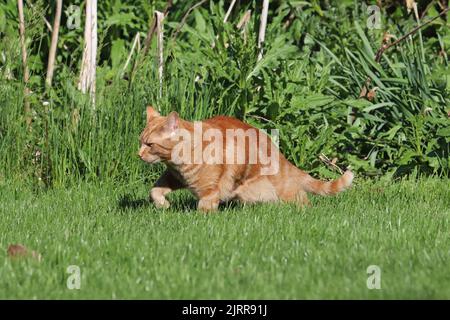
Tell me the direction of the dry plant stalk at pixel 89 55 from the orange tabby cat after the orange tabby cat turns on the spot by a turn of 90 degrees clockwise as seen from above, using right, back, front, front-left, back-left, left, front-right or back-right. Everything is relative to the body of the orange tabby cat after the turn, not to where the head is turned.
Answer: front-left

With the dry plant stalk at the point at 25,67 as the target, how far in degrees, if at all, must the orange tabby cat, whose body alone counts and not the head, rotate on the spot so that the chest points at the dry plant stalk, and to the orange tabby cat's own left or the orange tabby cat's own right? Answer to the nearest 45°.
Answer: approximately 45° to the orange tabby cat's own right

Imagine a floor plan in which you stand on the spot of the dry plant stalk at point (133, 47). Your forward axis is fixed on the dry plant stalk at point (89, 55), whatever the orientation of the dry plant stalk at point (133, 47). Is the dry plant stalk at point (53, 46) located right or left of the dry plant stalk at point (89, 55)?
right

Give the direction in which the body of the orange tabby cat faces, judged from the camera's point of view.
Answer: to the viewer's left

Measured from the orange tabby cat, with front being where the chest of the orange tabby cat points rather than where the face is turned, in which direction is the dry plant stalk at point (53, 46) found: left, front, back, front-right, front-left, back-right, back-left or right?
front-right

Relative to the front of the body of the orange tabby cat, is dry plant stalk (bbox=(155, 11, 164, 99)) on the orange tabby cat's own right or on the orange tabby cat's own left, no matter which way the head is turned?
on the orange tabby cat's own right
